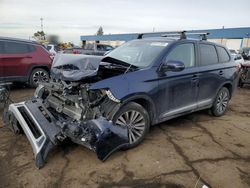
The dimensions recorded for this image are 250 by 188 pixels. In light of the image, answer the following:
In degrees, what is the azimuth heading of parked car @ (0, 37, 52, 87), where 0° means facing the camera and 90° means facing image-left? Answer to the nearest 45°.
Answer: approximately 90°

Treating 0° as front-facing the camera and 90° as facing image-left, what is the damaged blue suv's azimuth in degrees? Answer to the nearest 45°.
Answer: approximately 45°

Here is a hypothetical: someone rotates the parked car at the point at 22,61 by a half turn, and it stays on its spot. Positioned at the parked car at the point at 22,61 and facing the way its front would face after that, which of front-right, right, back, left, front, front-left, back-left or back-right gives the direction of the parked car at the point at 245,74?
front

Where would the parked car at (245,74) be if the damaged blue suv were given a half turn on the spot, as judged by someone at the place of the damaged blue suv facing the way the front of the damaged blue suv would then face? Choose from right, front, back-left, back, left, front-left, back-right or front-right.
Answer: front

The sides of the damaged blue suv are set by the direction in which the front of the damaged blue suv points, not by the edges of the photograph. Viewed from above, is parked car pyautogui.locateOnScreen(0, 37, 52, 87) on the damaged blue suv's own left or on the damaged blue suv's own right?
on the damaged blue suv's own right
